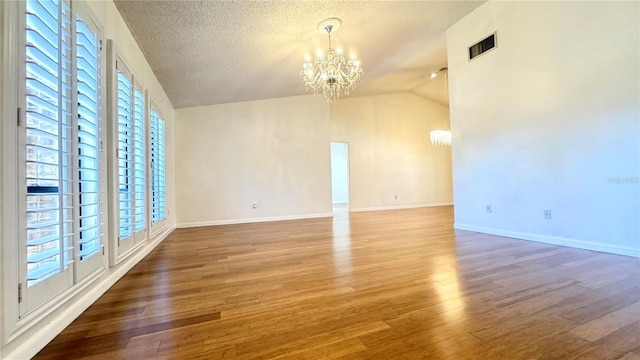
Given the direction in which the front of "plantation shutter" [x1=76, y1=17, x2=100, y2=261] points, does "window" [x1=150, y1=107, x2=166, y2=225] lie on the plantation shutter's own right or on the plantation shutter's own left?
on the plantation shutter's own left

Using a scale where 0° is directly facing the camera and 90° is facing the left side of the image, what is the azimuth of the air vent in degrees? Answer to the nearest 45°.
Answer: approximately 45°

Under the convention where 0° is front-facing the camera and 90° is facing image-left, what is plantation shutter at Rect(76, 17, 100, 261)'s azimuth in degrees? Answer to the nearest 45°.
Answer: approximately 270°

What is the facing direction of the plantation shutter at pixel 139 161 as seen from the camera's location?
facing to the right of the viewer

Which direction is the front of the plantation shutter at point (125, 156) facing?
to the viewer's right

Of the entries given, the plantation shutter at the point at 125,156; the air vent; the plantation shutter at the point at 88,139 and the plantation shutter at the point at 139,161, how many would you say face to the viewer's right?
3

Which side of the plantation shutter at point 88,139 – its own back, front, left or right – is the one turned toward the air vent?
front

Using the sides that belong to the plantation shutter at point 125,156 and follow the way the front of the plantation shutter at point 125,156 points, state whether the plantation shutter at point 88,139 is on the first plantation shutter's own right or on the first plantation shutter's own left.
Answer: on the first plantation shutter's own right

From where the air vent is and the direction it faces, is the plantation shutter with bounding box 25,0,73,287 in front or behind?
in front

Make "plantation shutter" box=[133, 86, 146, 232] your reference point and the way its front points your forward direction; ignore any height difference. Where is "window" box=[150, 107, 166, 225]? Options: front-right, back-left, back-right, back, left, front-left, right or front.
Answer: left

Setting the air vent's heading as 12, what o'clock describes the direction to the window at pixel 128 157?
The window is roughly at 12 o'clock from the air vent.

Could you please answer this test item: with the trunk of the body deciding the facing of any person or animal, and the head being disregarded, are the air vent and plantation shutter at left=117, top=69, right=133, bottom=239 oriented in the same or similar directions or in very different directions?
very different directions

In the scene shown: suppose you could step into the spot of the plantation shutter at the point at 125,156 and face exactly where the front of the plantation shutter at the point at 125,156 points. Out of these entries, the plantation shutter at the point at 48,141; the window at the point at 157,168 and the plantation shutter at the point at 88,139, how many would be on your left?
1
